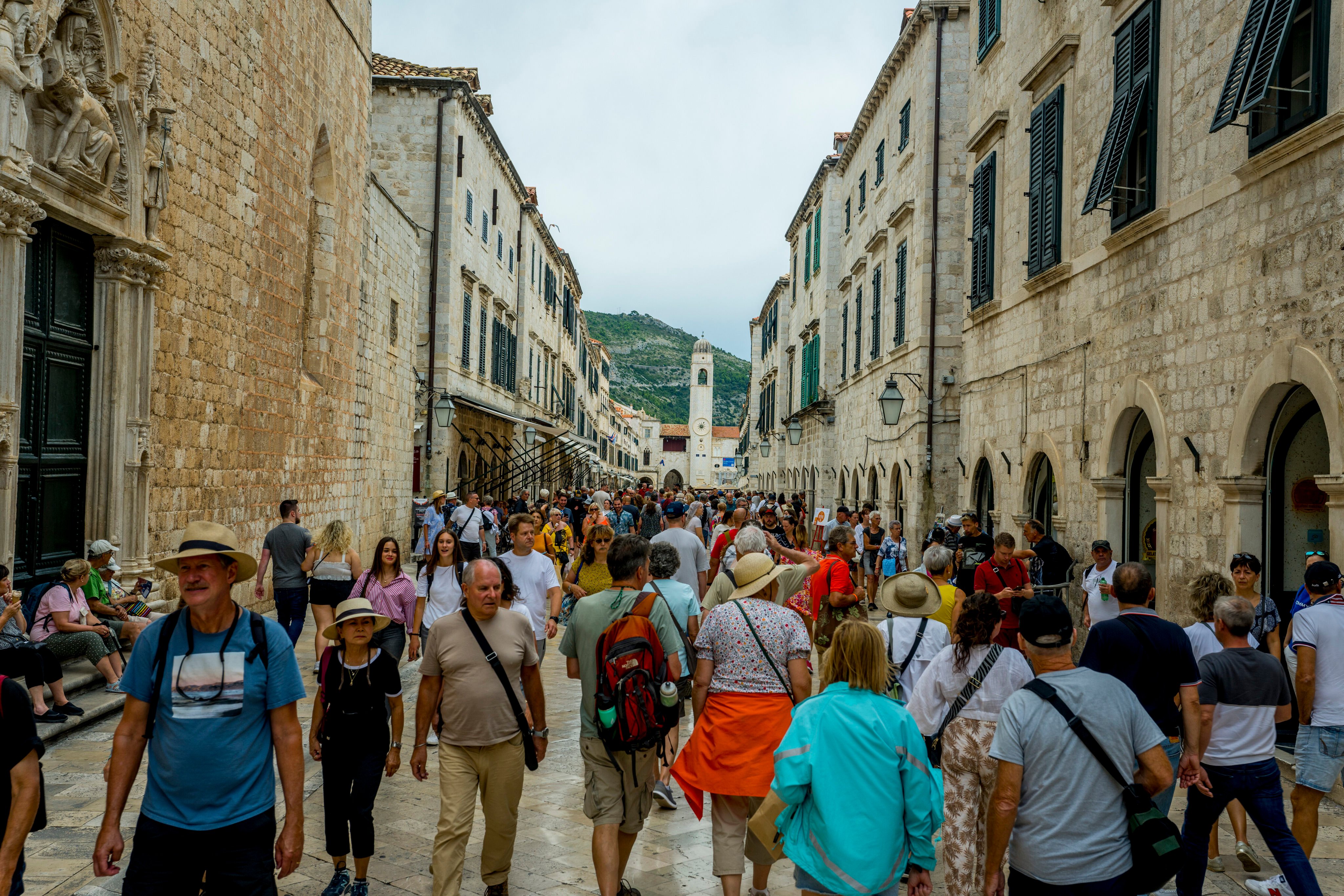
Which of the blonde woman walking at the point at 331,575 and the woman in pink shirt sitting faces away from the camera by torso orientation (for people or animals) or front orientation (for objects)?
the blonde woman walking

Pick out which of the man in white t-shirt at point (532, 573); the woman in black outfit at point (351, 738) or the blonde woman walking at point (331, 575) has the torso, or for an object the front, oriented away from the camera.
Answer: the blonde woman walking

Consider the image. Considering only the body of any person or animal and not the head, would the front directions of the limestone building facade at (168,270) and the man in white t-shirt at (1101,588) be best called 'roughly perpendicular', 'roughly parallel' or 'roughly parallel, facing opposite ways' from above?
roughly perpendicular

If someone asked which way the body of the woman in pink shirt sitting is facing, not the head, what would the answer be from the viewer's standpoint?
to the viewer's right

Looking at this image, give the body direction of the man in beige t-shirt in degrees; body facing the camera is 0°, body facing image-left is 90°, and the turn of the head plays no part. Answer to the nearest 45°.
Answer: approximately 0°

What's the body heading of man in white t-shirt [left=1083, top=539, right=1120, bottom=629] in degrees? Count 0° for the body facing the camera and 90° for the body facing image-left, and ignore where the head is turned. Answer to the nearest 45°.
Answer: approximately 0°

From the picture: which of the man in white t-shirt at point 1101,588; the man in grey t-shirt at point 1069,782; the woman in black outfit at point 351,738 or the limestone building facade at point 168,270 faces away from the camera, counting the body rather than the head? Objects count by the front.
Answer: the man in grey t-shirt

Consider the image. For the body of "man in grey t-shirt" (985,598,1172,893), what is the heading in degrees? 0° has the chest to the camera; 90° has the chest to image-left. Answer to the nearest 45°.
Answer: approximately 180°

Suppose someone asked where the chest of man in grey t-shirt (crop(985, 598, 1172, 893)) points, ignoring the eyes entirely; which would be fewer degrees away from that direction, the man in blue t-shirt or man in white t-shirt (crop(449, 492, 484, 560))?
the man in white t-shirt

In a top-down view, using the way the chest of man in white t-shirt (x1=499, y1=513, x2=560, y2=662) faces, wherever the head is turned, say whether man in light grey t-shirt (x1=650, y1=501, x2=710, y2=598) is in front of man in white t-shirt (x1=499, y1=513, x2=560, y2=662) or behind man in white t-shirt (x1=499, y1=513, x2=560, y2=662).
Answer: behind

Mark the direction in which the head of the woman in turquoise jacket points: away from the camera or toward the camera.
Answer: away from the camera

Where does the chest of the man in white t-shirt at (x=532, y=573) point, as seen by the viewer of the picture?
toward the camera

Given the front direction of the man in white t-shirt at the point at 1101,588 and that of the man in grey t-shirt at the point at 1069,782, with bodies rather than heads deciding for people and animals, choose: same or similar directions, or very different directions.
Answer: very different directions
